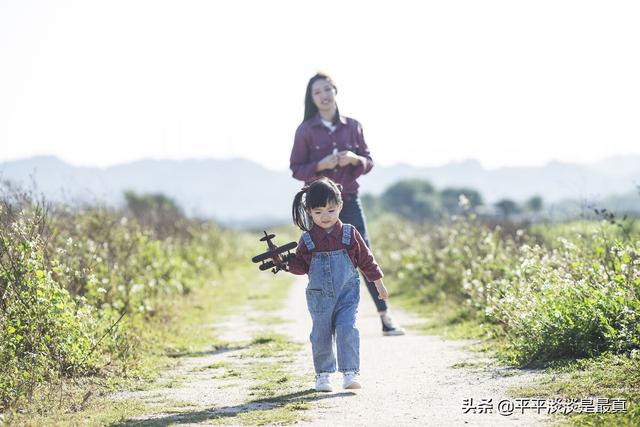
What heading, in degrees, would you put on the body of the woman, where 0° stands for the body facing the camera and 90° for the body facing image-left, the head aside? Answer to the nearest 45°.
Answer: approximately 0°

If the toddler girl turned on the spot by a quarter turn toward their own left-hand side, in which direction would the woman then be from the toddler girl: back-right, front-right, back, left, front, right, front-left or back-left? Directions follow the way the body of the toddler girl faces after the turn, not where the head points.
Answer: left

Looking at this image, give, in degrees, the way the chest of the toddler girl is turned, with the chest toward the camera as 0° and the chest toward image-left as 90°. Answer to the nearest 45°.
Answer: approximately 0°
